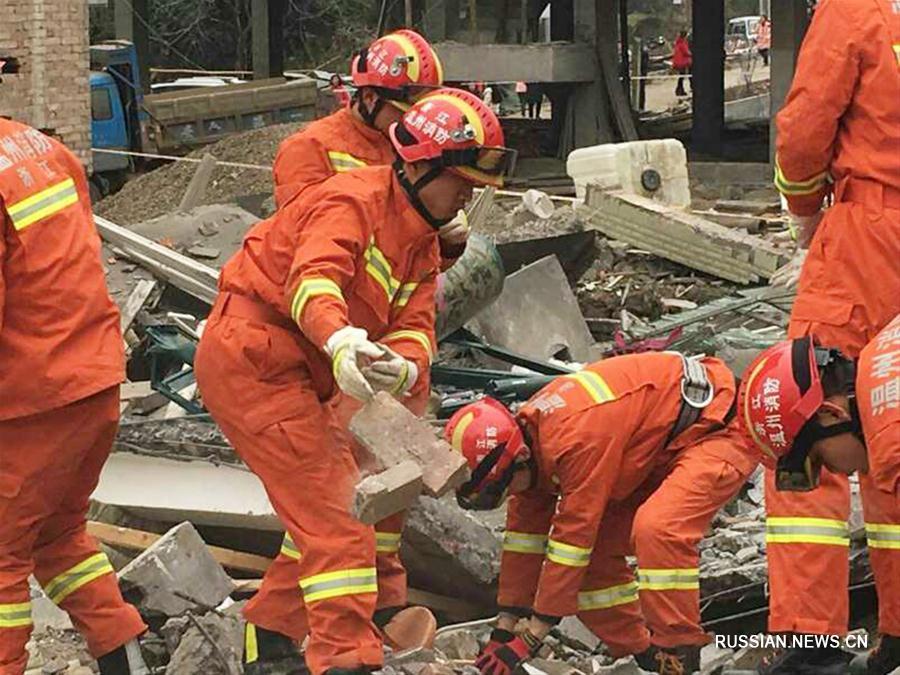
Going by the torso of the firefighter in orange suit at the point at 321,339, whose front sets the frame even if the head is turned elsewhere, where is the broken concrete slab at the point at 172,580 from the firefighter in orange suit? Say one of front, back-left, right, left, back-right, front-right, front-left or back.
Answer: back

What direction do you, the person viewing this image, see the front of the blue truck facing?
facing the viewer and to the left of the viewer

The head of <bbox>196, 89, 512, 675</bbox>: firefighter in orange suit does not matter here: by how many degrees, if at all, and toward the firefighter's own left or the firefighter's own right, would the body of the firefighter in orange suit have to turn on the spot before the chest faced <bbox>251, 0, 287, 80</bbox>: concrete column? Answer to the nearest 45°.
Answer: approximately 135° to the firefighter's own left

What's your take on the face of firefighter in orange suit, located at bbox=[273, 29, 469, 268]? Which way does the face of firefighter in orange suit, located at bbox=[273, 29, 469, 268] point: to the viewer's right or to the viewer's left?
to the viewer's right

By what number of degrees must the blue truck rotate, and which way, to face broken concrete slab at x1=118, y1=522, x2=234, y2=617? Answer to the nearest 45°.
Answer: approximately 45° to its left

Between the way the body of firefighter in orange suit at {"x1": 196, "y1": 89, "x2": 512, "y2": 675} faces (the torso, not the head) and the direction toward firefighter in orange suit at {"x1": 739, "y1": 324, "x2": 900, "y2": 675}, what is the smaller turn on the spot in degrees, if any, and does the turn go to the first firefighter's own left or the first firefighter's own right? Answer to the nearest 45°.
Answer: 0° — they already face them

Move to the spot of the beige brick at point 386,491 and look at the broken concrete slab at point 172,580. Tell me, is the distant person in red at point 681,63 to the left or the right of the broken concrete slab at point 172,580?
right

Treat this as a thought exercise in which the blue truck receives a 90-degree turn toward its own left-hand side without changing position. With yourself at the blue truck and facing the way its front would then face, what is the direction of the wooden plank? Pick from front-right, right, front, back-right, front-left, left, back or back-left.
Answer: front-right

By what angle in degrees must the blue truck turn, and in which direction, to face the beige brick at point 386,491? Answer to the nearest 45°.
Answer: approximately 45° to its left

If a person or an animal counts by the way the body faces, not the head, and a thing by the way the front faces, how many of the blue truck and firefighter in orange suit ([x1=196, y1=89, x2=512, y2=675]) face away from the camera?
0

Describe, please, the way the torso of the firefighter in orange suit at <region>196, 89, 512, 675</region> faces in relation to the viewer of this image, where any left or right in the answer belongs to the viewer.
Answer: facing the viewer and to the right of the viewer

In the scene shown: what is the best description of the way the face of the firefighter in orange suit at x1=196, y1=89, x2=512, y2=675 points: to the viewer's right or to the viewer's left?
to the viewer's right

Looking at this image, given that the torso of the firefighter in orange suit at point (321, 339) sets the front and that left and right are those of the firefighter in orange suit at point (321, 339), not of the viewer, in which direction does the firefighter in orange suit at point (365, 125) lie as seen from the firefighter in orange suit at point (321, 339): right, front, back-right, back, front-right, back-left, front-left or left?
back-left
